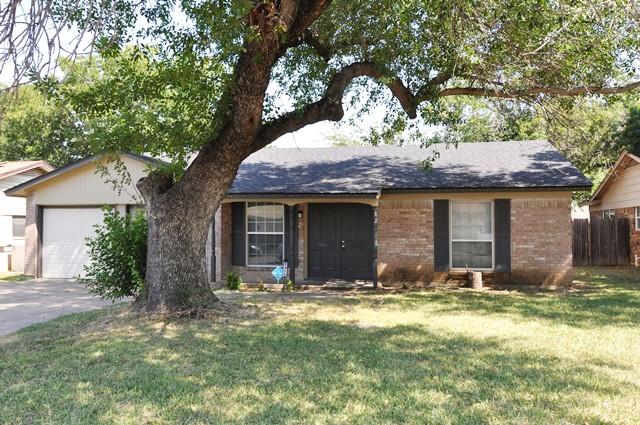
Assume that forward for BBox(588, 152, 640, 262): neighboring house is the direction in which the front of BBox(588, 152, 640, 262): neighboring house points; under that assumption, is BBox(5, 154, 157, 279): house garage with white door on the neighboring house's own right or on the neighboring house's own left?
on the neighboring house's own right

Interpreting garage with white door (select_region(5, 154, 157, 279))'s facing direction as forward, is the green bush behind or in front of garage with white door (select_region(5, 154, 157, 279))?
in front

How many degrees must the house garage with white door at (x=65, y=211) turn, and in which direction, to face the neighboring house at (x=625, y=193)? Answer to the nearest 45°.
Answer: approximately 90° to its left

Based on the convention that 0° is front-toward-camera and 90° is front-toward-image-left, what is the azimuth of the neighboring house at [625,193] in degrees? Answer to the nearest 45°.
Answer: approximately 0°

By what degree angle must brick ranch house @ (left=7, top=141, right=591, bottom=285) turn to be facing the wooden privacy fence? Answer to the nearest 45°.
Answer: approximately 135° to its left

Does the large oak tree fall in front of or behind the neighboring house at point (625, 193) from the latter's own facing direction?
in front

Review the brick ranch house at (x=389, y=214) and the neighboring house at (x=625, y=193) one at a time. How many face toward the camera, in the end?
2

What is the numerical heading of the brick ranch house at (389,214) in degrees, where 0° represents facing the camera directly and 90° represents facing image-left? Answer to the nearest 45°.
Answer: approximately 0°

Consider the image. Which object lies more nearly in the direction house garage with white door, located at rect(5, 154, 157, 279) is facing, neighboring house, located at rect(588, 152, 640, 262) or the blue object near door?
the blue object near door

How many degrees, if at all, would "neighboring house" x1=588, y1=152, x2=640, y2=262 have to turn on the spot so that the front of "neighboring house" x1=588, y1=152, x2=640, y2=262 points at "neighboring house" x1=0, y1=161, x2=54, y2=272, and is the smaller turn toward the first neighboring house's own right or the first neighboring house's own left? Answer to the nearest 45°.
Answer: approximately 45° to the first neighboring house's own right
